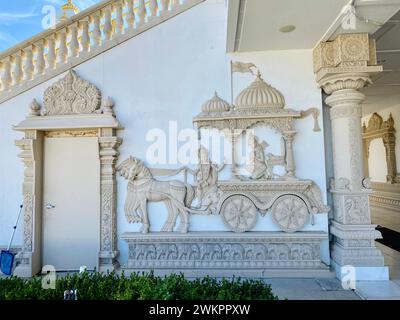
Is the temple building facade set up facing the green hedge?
yes

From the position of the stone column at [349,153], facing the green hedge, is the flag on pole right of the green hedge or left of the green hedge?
right

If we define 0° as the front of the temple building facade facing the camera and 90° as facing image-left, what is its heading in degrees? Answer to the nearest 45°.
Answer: approximately 0°
